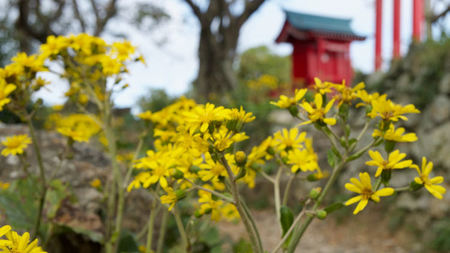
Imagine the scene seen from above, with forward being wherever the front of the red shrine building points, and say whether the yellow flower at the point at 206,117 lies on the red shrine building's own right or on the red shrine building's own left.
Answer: on the red shrine building's own right

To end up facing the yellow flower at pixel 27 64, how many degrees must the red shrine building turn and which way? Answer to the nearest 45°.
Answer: approximately 45° to its right

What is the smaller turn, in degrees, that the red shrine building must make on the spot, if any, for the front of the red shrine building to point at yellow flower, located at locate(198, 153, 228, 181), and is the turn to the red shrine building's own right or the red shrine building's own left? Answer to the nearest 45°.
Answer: approximately 45° to the red shrine building's own right

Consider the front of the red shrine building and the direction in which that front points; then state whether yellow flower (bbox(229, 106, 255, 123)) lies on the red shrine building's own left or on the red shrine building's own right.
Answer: on the red shrine building's own right

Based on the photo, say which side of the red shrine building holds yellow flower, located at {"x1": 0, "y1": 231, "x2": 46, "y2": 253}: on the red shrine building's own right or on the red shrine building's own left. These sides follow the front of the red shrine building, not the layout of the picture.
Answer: on the red shrine building's own right

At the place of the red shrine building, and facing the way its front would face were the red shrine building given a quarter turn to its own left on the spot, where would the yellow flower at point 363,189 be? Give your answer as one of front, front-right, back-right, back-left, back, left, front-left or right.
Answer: back-right

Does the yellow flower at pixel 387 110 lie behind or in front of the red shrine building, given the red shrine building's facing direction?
in front

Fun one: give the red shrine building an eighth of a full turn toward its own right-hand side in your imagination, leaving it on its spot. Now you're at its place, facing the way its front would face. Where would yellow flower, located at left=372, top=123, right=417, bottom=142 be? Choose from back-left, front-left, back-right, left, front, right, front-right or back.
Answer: front

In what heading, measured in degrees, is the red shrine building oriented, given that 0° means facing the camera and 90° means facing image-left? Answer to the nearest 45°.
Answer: approximately 315°

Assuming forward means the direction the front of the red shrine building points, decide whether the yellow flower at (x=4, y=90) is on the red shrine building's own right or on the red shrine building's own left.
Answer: on the red shrine building's own right
